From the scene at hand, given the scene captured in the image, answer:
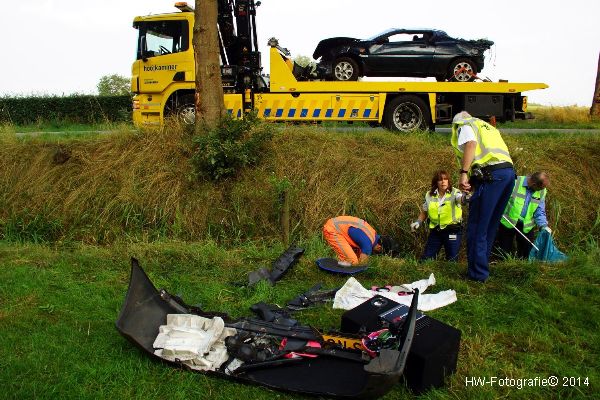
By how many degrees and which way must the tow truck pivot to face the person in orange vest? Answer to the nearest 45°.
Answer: approximately 90° to its left

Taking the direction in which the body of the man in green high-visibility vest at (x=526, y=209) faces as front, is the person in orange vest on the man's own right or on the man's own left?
on the man's own right

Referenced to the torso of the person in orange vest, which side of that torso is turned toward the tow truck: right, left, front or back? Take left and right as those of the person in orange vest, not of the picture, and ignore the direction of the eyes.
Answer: left

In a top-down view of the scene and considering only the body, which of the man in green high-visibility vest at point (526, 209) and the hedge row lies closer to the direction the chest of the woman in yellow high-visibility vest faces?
the man in green high-visibility vest

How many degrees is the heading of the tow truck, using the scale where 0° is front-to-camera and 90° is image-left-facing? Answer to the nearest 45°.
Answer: approximately 90°

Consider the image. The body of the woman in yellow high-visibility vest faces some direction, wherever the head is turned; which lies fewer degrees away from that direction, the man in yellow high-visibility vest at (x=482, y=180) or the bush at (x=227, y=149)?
the man in yellow high-visibility vest

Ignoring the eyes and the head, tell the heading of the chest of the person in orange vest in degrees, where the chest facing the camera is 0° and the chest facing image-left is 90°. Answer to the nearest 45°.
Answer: approximately 270°
